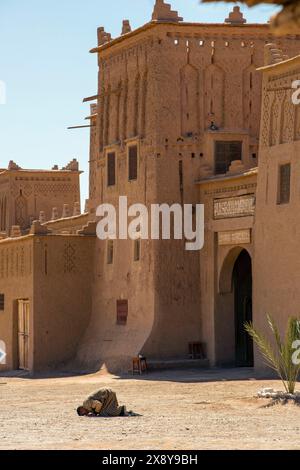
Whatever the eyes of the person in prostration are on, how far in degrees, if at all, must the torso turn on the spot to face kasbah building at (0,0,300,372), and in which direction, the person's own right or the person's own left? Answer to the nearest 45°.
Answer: approximately 90° to the person's own right

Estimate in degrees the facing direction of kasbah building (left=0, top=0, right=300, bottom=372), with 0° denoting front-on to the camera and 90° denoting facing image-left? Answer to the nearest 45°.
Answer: approximately 45°

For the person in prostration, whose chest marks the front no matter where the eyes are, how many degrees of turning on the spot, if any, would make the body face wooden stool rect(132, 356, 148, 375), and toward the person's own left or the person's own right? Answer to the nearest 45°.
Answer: approximately 90° to the person's own right

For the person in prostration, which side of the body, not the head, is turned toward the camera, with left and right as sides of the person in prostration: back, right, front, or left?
left

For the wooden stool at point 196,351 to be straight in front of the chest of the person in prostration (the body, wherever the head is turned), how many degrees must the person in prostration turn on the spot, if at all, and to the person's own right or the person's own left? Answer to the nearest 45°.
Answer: approximately 90° to the person's own right

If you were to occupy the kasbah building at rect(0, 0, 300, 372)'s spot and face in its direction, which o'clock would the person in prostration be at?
The person in prostration is roughly at 11 o'clock from the kasbah building.
